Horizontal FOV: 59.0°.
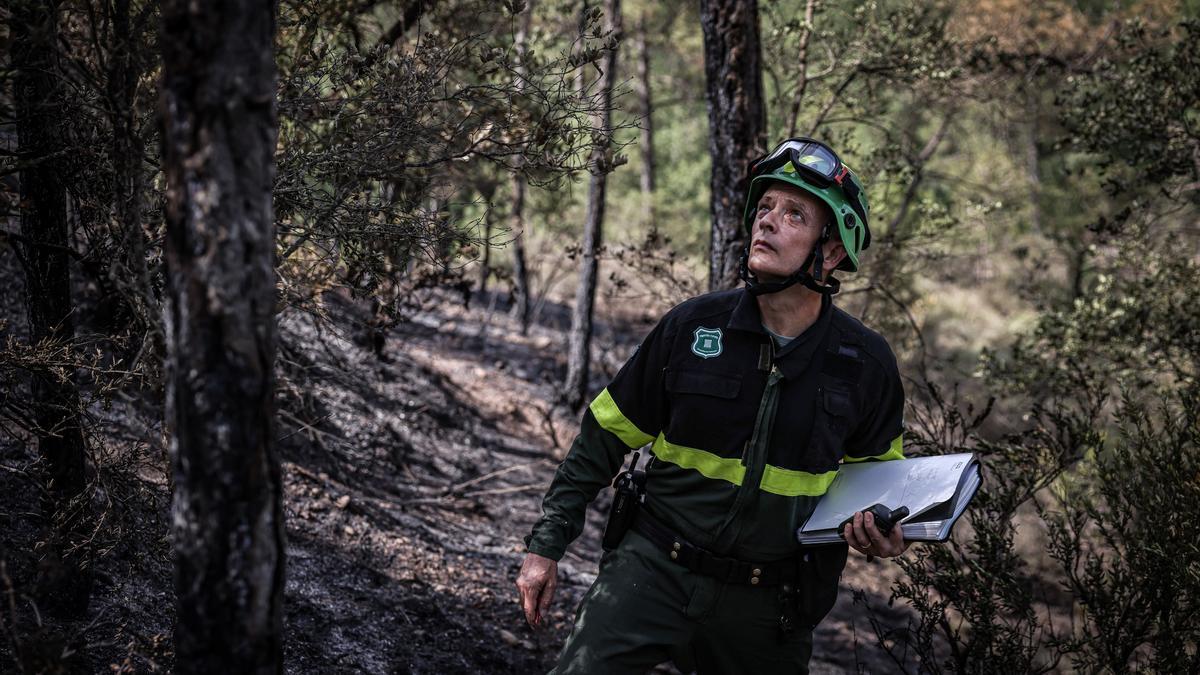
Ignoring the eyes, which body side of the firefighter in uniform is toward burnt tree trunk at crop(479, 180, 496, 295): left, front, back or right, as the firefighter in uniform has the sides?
back

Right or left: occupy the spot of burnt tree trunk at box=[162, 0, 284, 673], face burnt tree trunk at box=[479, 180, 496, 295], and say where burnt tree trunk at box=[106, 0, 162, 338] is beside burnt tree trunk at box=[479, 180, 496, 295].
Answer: left

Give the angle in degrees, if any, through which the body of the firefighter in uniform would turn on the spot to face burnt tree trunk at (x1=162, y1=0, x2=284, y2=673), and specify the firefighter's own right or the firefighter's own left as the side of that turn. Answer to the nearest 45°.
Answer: approximately 45° to the firefighter's own right

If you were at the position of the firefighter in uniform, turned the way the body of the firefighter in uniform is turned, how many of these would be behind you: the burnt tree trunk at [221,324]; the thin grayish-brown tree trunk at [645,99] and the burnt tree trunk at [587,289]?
2

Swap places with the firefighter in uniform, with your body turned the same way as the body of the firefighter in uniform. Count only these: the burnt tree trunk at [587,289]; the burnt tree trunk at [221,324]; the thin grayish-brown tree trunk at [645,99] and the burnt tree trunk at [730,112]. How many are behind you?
3

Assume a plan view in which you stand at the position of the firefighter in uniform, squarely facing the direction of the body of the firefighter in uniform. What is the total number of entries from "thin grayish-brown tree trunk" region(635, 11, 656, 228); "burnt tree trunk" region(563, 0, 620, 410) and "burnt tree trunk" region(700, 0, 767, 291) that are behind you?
3

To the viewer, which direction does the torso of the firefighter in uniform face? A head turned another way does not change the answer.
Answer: toward the camera

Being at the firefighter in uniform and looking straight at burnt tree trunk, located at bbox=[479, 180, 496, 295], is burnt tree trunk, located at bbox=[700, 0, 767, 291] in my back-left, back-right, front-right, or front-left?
front-right

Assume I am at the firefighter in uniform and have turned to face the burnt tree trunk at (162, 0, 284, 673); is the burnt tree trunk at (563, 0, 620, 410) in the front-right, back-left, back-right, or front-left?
back-right

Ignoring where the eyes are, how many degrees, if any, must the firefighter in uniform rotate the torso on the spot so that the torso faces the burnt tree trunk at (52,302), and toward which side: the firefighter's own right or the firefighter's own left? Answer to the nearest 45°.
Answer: approximately 90° to the firefighter's own right

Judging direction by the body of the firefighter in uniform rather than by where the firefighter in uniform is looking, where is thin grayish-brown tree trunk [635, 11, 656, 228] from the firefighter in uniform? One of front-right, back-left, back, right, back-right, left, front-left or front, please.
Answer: back

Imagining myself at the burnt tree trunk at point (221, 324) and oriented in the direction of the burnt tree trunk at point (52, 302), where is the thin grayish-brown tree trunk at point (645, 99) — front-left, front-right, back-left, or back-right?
front-right

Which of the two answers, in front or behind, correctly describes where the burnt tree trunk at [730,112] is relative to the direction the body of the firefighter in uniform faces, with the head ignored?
behind

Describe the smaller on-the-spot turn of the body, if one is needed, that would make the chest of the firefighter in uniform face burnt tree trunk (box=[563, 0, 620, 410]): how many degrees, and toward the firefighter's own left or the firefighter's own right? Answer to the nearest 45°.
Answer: approximately 180°

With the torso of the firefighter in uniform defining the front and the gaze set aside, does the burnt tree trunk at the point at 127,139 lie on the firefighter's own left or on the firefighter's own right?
on the firefighter's own right
